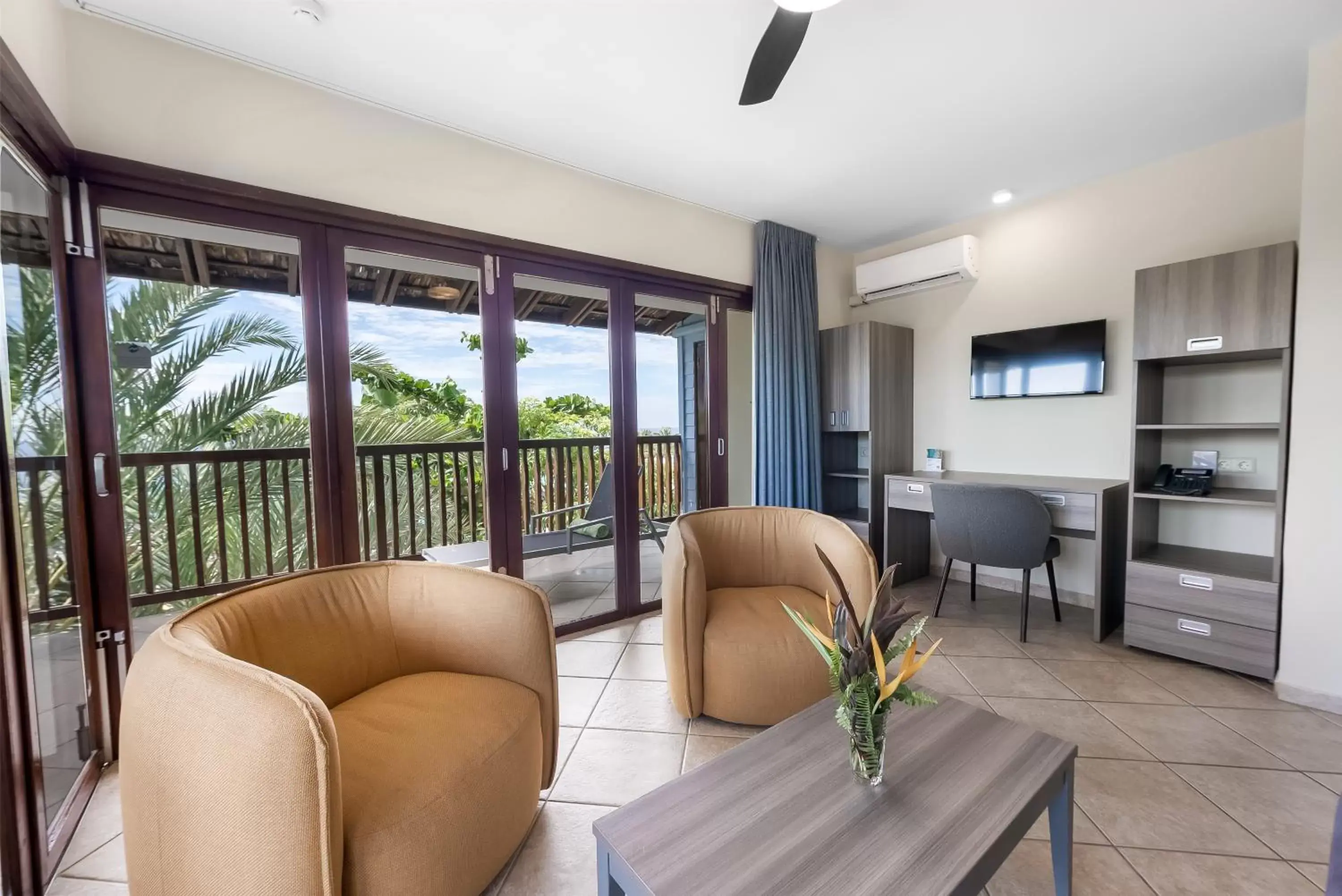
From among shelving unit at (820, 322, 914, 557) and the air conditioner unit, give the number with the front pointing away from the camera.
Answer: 0

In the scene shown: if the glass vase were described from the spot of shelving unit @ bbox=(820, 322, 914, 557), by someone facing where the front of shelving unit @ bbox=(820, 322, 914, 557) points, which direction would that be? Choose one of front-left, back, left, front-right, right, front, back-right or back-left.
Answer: front-left

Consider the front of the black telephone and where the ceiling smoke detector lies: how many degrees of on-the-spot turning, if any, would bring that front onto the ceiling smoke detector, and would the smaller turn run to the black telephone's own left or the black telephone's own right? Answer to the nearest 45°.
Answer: approximately 45° to the black telephone's own right

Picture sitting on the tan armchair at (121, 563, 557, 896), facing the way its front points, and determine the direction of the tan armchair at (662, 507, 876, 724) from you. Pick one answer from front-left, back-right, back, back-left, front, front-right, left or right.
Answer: front-left

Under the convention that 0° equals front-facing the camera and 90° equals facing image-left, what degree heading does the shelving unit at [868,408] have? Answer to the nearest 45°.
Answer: approximately 45°

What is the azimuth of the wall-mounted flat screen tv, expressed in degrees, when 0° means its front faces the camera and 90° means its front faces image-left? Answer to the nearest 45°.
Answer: approximately 45°

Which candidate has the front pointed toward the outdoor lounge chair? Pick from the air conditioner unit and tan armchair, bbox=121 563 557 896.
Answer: the air conditioner unit

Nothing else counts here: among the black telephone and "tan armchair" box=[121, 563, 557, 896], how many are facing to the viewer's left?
0
